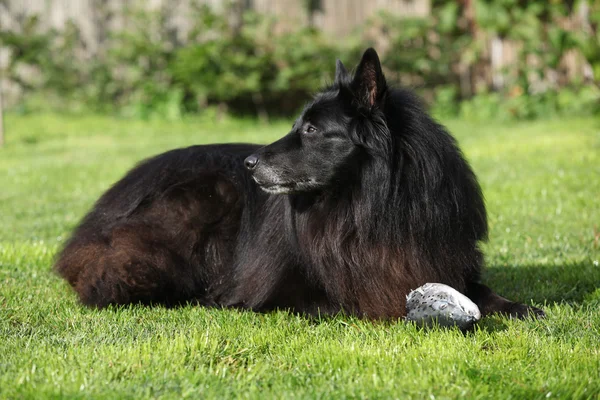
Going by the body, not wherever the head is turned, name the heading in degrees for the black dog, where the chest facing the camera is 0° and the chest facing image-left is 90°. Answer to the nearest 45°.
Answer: approximately 270°
